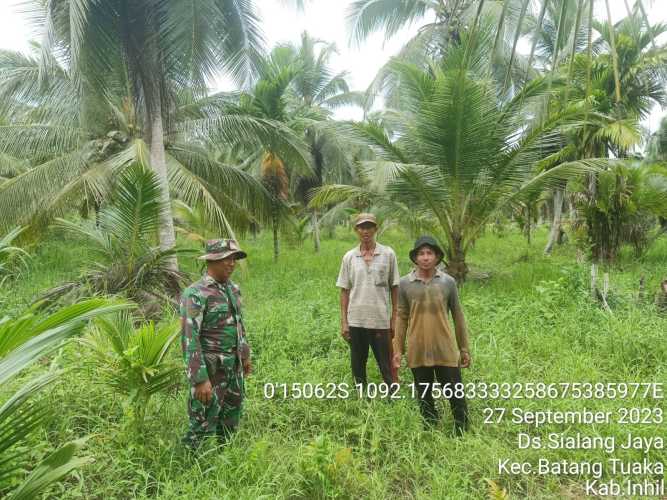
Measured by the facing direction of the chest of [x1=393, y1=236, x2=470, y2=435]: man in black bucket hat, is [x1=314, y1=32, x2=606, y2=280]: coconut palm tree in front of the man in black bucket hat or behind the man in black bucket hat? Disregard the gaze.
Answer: behind

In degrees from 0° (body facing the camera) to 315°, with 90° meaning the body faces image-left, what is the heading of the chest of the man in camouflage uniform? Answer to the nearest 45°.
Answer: approximately 315°

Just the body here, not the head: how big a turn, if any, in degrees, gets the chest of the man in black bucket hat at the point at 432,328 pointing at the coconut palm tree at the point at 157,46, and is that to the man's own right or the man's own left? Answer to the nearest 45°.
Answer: approximately 135° to the man's own right

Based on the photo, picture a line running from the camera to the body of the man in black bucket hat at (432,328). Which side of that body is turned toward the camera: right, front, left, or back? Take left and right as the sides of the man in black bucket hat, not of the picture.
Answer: front

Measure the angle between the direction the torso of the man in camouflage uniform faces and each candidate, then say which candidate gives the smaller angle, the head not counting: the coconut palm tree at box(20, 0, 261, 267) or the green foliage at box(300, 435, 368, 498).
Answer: the green foliage

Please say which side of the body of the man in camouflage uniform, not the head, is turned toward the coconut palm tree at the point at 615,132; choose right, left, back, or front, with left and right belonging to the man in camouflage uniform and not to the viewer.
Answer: left

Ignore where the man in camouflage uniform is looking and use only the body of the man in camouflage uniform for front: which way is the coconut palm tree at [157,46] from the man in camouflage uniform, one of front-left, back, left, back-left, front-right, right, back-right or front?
back-left

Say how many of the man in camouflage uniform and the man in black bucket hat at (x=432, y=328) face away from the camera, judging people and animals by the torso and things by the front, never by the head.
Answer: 0

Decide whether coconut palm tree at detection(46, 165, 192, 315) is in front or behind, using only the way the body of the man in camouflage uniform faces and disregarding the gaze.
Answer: behind

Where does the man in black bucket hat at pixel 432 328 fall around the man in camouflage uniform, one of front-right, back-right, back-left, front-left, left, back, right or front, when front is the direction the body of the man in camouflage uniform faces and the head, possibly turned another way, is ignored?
front-left

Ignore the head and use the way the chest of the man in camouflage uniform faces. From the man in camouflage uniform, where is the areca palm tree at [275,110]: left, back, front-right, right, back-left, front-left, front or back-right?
back-left

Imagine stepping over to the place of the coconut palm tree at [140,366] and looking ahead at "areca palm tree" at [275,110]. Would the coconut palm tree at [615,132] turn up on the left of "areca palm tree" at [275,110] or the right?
right

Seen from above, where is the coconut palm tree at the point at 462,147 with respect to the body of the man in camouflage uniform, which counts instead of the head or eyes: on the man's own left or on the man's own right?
on the man's own left
